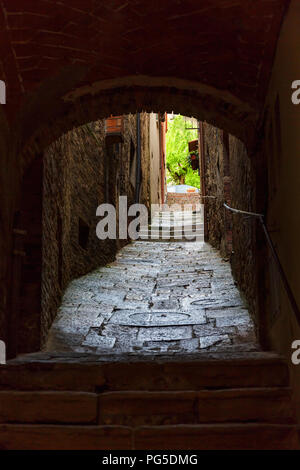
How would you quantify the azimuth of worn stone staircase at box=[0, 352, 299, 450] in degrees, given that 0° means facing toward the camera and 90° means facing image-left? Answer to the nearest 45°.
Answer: approximately 0°

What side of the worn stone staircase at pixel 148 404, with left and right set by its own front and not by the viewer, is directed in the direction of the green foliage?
back
